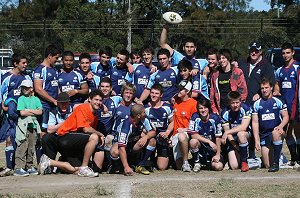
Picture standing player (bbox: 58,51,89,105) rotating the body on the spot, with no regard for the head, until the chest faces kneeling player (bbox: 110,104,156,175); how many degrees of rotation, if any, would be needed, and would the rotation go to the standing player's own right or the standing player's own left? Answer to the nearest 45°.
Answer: approximately 45° to the standing player's own left

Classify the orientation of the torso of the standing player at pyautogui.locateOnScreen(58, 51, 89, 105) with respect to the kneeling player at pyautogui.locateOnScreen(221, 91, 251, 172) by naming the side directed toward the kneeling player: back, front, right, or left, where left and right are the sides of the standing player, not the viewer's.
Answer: left

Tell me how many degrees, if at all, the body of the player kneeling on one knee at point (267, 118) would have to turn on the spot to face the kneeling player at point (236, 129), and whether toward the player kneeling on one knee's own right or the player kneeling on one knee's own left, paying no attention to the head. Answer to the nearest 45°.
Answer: approximately 90° to the player kneeling on one knee's own right

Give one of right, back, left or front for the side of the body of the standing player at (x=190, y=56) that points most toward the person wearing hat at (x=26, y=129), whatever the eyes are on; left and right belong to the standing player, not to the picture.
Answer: right

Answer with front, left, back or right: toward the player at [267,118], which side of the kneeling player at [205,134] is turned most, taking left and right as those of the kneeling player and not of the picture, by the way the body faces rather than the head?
left

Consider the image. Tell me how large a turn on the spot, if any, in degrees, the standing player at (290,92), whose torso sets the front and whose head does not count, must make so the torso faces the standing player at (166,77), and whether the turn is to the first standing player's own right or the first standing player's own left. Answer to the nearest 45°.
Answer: approximately 90° to the first standing player's own right
